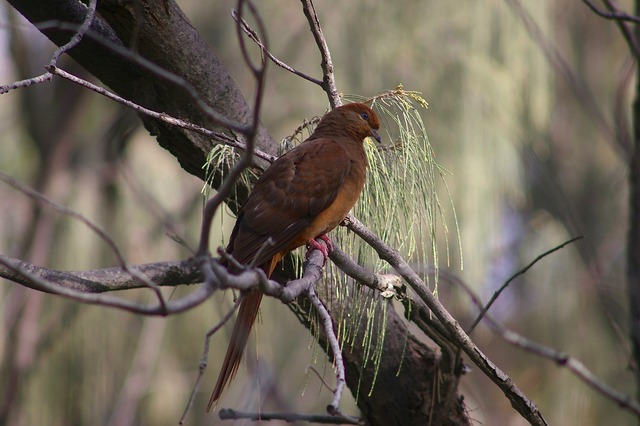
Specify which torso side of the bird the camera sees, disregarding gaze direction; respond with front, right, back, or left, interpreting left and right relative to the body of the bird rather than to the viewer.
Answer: right
